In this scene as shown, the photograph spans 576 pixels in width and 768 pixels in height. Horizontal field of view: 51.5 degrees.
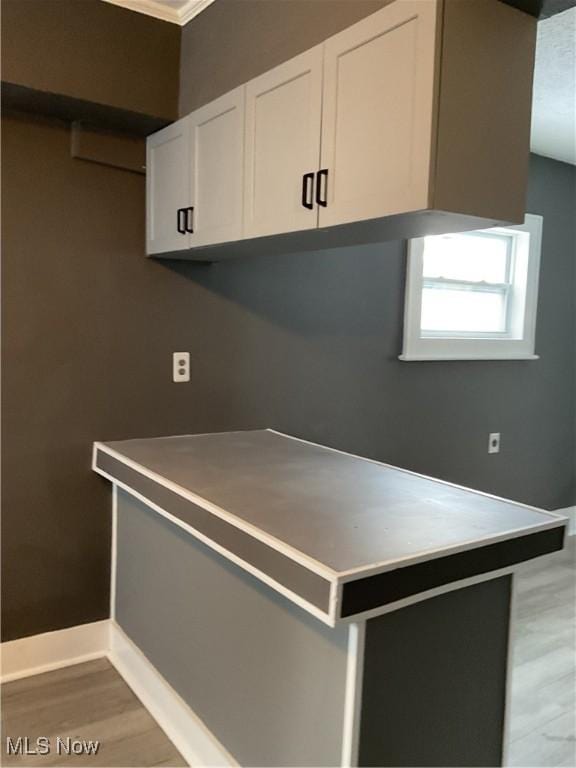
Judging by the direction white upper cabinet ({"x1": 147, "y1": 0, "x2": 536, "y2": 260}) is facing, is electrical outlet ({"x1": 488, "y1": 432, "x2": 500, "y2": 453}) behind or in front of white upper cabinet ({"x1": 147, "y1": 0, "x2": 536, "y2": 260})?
behind

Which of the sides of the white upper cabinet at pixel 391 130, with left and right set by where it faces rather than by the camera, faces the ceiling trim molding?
right

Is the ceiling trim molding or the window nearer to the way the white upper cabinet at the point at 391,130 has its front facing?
the ceiling trim molding

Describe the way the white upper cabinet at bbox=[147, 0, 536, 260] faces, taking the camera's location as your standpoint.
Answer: facing the viewer and to the left of the viewer
